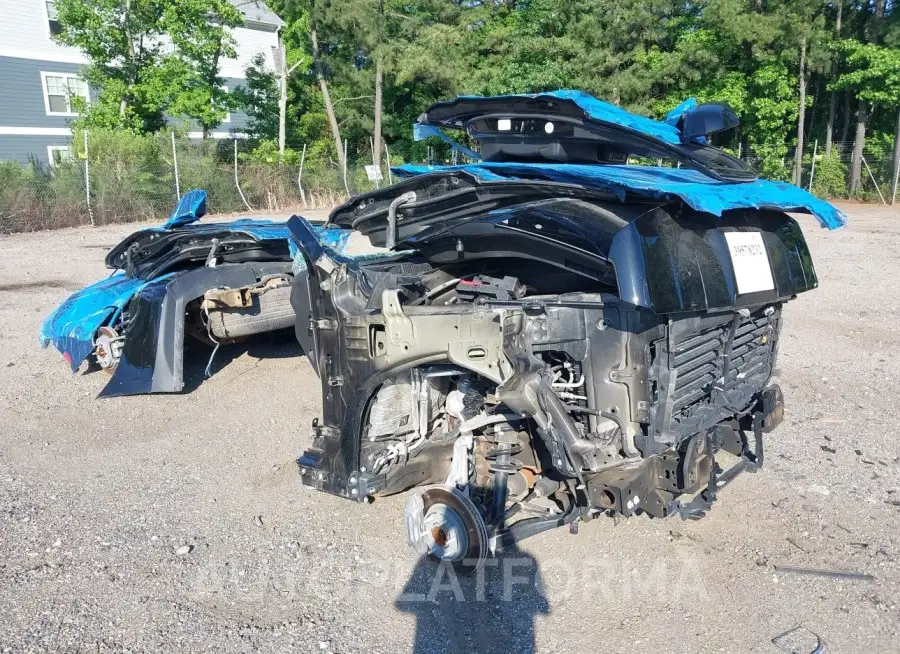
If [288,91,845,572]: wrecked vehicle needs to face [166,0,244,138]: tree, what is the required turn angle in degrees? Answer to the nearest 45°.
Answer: approximately 180°

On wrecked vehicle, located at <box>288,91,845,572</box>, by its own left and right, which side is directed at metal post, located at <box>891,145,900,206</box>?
left

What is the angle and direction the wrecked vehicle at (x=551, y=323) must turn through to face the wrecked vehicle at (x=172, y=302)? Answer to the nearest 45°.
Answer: approximately 180°

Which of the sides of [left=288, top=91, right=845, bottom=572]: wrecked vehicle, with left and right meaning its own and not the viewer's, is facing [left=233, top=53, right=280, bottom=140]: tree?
back

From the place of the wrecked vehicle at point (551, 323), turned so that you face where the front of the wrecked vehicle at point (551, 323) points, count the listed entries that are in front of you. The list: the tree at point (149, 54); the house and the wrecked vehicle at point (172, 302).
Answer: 0

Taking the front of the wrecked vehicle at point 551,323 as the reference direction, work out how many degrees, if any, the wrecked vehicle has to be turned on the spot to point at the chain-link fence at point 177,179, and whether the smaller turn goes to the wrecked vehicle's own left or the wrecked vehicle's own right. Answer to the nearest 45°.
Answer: approximately 180°

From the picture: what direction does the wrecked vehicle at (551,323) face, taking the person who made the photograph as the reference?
facing the viewer and to the right of the viewer

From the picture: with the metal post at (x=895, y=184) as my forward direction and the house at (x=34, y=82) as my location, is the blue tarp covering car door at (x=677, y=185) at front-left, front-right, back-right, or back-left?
front-right

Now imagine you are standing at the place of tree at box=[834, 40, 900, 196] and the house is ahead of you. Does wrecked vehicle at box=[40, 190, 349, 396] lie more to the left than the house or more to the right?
left

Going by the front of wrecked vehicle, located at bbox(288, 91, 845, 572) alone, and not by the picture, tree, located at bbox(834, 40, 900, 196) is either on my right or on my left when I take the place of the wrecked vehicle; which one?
on my left
